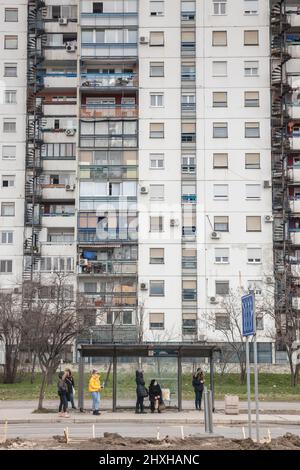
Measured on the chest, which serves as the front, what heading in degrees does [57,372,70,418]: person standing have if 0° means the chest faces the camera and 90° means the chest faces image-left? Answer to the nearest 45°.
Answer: approximately 315°

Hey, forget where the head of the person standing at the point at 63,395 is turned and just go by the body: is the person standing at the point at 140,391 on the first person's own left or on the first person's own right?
on the first person's own left

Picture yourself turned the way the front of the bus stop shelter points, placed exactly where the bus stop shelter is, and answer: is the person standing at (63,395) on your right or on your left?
on your right

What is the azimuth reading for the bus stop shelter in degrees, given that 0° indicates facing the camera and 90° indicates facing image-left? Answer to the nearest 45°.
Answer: approximately 0°

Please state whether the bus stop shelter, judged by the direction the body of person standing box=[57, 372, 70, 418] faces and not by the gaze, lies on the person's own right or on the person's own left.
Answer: on the person's own left
